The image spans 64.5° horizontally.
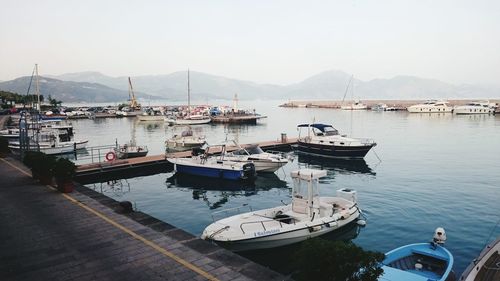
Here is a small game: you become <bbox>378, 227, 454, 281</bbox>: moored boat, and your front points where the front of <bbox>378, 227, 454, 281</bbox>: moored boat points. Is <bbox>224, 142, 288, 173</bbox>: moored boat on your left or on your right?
on your right

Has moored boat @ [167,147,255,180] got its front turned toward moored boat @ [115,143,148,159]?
yes

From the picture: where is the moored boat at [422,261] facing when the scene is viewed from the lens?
facing the viewer and to the left of the viewer

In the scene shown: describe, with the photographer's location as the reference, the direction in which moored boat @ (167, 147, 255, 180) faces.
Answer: facing away from the viewer and to the left of the viewer

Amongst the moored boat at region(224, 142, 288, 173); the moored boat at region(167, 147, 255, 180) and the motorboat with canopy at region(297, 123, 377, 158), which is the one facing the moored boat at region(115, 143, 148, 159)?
the moored boat at region(167, 147, 255, 180)

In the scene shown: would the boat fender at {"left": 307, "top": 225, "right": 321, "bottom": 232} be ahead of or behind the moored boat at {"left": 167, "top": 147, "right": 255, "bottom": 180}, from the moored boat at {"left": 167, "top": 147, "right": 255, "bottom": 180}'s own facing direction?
behind

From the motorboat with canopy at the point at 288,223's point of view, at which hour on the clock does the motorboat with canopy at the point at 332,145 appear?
the motorboat with canopy at the point at 332,145 is roughly at 5 o'clock from the motorboat with canopy at the point at 288,223.

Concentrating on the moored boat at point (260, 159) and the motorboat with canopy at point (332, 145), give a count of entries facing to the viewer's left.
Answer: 0

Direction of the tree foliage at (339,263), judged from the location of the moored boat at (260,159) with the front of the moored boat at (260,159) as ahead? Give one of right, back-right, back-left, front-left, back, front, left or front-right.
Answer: front-right

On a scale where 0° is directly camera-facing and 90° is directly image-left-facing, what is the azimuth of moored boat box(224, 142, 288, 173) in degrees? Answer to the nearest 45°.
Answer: approximately 315°

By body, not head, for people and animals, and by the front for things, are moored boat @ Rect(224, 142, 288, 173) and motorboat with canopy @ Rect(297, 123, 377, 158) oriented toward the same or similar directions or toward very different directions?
same or similar directions

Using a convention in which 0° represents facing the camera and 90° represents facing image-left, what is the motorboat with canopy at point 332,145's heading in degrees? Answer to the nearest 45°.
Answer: approximately 315°

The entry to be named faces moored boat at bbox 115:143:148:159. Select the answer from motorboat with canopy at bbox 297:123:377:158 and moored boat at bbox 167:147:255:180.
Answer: moored boat at bbox 167:147:255:180
